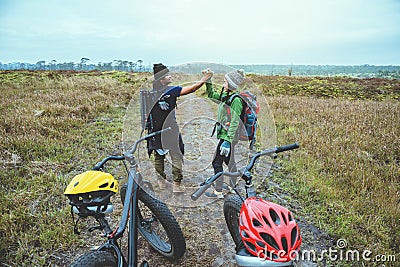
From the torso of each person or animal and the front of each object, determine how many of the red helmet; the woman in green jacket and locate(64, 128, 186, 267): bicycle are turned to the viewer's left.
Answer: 1

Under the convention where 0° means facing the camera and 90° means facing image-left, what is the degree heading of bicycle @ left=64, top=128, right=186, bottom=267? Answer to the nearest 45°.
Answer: approximately 225°

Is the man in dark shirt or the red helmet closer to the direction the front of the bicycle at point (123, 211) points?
the man in dark shirt

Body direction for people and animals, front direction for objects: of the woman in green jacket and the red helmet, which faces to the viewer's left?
the woman in green jacket

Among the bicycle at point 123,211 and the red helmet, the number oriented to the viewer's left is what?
0

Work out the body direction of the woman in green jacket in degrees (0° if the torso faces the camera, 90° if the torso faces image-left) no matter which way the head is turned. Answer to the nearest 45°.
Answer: approximately 90°

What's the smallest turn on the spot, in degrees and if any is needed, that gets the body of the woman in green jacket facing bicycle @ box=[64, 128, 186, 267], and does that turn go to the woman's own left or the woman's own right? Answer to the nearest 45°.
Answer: approximately 45° to the woman's own left

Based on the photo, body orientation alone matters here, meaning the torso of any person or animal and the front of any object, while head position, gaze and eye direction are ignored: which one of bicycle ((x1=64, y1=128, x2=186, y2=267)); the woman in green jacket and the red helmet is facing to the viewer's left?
the woman in green jacket

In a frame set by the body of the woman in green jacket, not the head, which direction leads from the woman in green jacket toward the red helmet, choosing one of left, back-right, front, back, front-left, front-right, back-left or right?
left

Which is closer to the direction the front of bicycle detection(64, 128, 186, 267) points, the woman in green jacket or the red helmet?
the woman in green jacket

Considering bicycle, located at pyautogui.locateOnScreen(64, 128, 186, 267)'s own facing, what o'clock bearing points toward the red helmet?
The red helmet is roughly at 3 o'clock from the bicycle.

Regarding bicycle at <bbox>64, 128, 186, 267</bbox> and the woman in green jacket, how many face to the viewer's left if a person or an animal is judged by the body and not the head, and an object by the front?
1

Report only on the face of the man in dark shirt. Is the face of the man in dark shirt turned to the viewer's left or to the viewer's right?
to the viewer's right
